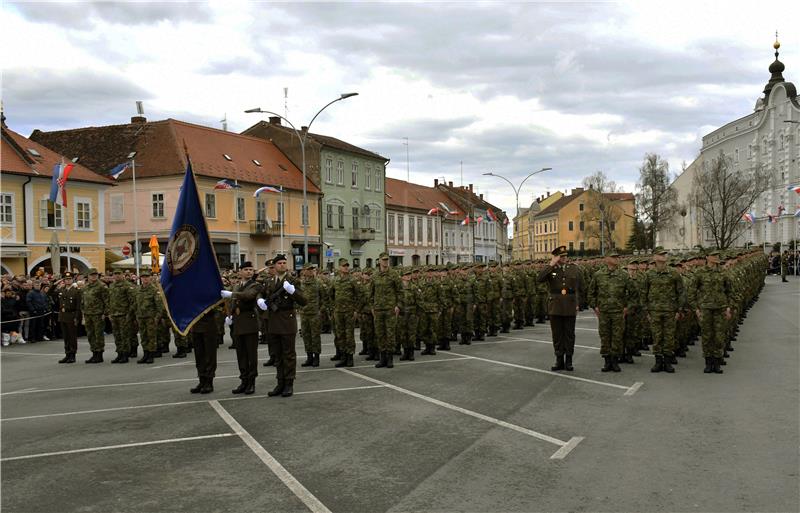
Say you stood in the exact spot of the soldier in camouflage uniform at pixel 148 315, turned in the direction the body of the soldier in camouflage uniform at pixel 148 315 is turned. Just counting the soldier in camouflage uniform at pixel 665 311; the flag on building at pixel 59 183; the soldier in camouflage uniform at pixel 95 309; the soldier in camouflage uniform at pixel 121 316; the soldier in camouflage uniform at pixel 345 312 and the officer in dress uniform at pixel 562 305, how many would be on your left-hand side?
3

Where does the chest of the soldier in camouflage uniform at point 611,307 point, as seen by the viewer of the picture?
toward the camera

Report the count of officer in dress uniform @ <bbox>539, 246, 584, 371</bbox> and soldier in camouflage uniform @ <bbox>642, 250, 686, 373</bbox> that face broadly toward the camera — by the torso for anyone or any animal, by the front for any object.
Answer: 2

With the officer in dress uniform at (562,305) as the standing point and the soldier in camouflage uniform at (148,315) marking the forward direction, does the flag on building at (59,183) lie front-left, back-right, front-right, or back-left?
front-right

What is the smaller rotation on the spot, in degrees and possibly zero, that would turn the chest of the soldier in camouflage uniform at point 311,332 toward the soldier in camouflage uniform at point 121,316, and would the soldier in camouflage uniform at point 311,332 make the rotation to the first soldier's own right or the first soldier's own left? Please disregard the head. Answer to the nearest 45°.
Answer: approximately 90° to the first soldier's own right

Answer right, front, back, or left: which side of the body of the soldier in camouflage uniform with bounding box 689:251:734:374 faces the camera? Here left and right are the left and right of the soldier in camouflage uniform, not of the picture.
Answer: front

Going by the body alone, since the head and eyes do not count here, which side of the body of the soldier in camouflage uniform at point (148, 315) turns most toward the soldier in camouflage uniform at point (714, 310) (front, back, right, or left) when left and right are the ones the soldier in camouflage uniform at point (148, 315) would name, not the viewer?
left

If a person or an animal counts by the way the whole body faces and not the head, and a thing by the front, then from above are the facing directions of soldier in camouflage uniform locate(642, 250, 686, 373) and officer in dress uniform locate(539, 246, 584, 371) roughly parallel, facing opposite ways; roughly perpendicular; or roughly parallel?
roughly parallel

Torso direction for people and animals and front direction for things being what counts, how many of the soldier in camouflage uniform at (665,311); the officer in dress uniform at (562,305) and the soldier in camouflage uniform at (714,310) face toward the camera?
3

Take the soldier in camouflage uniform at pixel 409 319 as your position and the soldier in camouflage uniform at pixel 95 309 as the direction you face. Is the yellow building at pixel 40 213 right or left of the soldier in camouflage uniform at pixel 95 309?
right

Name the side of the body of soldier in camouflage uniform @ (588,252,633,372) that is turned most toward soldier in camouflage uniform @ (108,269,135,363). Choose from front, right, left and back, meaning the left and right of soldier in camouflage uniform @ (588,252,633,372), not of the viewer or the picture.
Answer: right

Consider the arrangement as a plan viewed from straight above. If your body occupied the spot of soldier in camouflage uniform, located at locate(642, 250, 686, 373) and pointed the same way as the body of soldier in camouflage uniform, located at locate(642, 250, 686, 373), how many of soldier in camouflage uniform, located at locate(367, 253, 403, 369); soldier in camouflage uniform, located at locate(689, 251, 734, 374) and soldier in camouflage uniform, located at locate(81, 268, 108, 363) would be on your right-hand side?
2

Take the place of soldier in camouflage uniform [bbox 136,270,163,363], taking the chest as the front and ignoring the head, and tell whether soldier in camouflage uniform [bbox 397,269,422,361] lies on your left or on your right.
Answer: on your left

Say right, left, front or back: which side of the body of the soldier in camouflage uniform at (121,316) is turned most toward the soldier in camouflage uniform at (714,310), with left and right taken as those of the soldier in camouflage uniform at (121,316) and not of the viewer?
left

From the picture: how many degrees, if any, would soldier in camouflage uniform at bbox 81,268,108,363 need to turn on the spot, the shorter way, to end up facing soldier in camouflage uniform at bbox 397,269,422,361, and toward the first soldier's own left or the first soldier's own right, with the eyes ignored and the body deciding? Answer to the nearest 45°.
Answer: approximately 90° to the first soldier's own left

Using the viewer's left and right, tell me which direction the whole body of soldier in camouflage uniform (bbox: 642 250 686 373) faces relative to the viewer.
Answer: facing the viewer

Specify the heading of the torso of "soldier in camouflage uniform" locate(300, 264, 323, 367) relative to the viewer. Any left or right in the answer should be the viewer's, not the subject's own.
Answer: facing the viewer and to the left of the viewer

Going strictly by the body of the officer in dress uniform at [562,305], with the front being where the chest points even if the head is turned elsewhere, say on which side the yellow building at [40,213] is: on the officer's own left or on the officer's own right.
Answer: on the officer's own right
